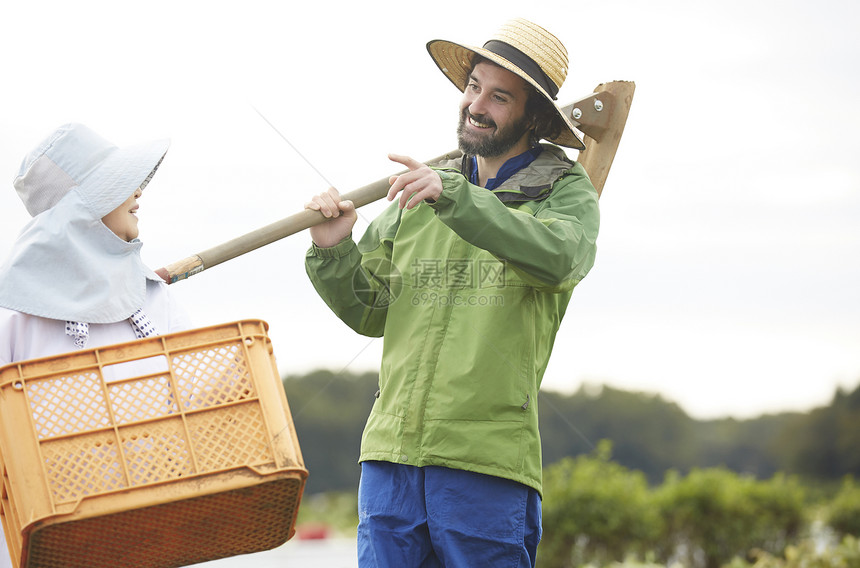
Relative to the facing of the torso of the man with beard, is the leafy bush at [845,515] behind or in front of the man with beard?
behind

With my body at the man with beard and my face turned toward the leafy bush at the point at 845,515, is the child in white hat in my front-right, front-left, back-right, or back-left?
back-left

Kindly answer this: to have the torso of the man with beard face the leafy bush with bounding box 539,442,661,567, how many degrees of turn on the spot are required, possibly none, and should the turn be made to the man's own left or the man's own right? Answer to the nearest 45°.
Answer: approximately 135° to the man's own right

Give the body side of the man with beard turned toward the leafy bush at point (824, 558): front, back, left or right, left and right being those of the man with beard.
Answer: back

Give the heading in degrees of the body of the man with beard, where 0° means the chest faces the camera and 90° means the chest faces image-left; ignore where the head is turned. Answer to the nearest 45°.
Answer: approximately 45°

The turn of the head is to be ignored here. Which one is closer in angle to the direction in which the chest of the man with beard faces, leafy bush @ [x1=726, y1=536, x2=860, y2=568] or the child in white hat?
the child in white hat

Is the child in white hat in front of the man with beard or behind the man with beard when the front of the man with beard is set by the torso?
in front

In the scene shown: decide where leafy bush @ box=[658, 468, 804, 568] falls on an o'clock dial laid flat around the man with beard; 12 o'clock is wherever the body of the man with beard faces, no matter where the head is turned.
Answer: The leafy bush is roughly at 5 o'clock from the man with beard.

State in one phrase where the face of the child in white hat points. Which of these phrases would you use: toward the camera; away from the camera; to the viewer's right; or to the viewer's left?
to the viewer's right

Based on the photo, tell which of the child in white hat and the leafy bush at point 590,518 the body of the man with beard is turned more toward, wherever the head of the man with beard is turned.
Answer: the child in white hat
